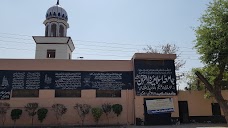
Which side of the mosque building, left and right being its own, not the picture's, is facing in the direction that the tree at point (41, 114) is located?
right

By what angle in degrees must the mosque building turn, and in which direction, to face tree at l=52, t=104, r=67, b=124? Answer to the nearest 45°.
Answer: approximately 90° to its right

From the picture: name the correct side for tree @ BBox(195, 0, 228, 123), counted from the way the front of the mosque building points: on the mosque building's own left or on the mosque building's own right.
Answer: on the mosque building's own left

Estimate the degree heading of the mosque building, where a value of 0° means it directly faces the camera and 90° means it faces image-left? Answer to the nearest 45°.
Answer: approximately 0°

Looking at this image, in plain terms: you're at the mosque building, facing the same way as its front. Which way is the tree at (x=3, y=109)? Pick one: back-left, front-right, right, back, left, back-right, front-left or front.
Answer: right

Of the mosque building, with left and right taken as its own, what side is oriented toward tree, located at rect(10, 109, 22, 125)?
right
